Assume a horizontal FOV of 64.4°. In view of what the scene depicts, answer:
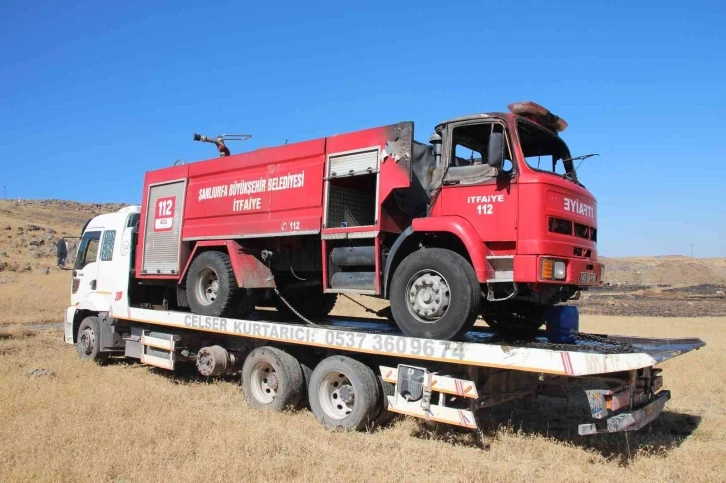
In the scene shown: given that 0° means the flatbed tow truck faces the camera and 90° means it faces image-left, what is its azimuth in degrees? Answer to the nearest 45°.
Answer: approximately 135°
